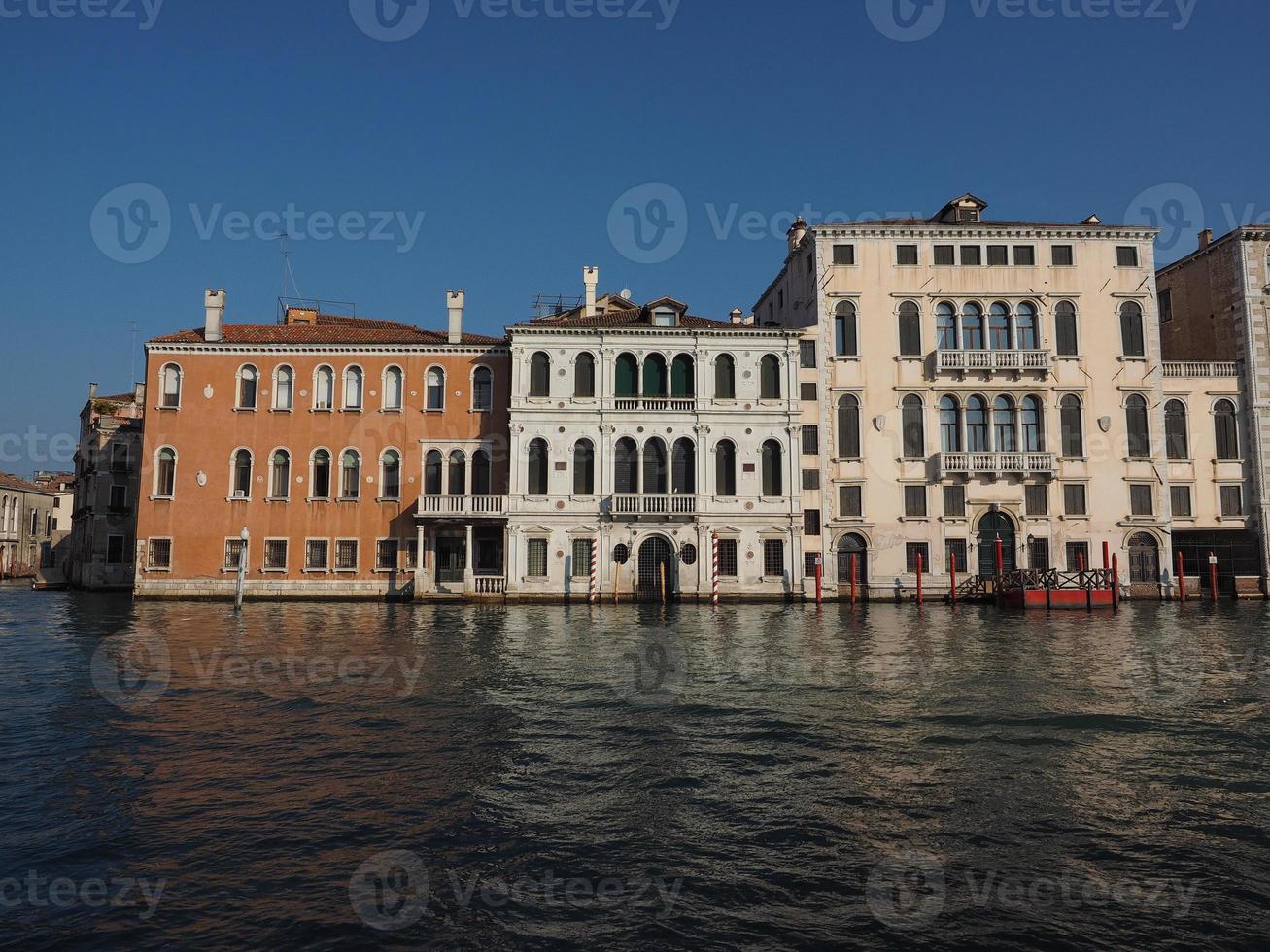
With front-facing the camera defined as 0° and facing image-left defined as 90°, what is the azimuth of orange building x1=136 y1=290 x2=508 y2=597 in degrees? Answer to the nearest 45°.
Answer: approximately 0°
